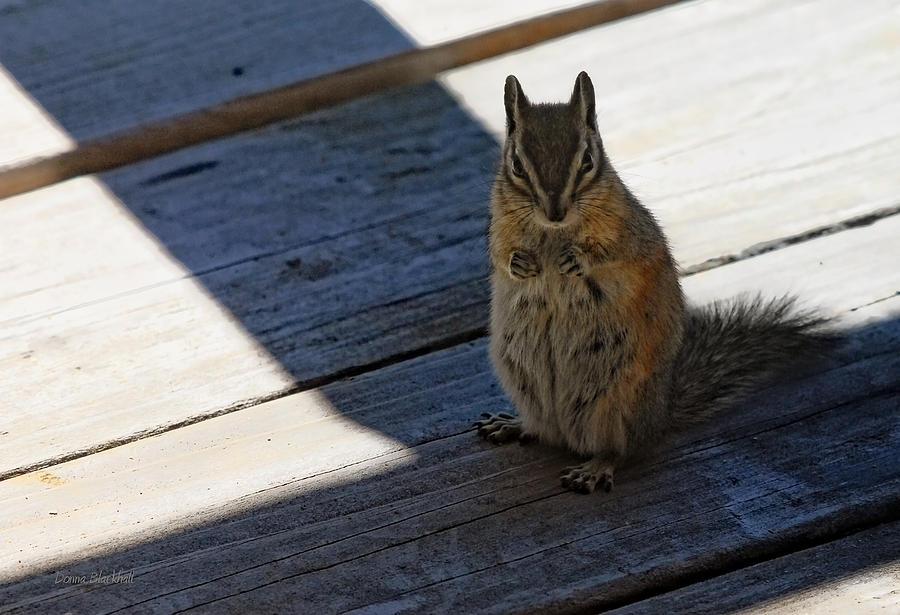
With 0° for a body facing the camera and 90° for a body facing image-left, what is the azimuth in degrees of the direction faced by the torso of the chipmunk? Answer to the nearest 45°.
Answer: approximately 45°
